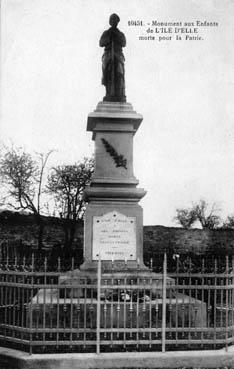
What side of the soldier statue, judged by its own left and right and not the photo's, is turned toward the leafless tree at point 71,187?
back

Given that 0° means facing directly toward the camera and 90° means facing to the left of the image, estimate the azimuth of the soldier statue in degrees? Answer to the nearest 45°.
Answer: approximately 0°
